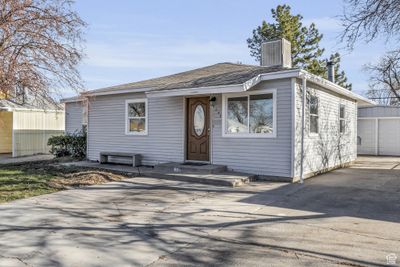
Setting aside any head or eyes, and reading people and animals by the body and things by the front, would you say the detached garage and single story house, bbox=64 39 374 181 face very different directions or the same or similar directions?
same or similar directions

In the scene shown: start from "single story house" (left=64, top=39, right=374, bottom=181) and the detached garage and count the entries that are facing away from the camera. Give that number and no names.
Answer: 0

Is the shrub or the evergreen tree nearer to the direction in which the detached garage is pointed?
the shrub

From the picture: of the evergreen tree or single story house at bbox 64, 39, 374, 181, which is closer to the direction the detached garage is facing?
the single story house

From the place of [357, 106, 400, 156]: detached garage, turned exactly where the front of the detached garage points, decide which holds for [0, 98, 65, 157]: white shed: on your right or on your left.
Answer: on your right

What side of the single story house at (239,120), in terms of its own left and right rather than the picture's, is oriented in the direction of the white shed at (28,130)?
right

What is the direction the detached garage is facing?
toward the camera

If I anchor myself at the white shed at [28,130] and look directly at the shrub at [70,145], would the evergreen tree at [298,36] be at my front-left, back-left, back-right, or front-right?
front-left

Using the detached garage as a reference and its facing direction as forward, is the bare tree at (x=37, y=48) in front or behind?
in front

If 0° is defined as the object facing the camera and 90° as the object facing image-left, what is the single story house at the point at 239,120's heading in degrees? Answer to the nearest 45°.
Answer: approximately 45°

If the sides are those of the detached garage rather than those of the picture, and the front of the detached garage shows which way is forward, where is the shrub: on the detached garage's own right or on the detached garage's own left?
on the detached garage's own right
